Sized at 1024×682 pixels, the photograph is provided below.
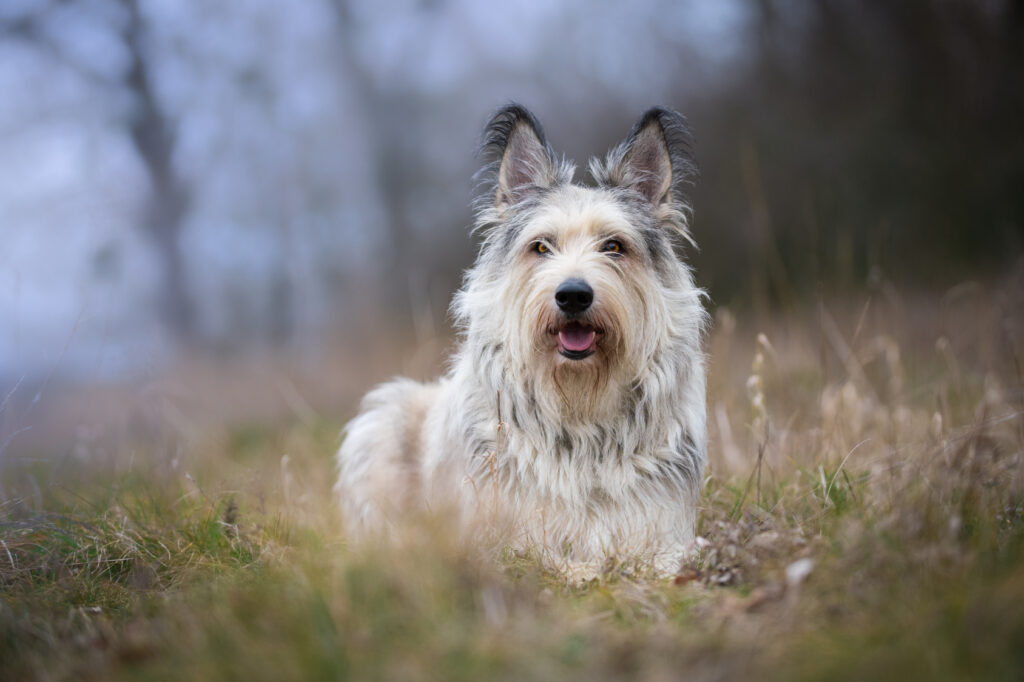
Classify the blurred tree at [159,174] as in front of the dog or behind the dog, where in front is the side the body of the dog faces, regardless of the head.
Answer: behind

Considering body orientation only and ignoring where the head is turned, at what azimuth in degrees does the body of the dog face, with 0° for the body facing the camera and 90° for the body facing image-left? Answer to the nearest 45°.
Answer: approximately 315°
